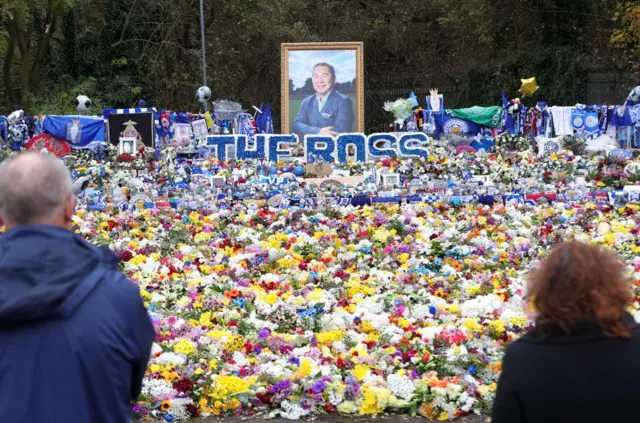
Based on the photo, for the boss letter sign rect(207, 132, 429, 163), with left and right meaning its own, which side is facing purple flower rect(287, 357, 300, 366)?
front

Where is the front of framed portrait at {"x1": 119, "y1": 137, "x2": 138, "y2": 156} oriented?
toward the camera

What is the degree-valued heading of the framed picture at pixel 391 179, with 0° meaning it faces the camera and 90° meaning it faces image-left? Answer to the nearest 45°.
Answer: approximately 0°

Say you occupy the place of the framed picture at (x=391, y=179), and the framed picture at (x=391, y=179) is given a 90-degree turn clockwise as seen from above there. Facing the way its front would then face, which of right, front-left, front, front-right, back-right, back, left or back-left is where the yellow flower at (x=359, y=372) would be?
left

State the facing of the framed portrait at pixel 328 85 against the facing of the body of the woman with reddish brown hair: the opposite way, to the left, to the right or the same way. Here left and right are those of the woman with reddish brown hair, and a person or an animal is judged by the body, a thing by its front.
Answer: the opposite way

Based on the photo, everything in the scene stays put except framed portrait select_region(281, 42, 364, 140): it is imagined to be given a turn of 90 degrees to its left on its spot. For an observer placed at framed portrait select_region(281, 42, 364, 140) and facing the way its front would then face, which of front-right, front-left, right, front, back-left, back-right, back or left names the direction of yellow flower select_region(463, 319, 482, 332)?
right

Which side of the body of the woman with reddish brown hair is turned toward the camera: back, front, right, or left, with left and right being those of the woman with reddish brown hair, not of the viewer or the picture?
back

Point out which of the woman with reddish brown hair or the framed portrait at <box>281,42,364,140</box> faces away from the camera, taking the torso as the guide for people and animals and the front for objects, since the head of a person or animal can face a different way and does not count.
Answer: the woman with reddish brown hair

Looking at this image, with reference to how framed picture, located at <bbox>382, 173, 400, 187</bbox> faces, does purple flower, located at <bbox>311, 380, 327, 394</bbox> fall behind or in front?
in front

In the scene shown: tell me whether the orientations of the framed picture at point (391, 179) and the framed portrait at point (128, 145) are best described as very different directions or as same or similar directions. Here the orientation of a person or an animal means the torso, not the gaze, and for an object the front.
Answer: same or similar directions

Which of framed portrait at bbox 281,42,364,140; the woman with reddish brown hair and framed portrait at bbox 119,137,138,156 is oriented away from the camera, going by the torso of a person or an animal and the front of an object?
the woman with reddish brown hair

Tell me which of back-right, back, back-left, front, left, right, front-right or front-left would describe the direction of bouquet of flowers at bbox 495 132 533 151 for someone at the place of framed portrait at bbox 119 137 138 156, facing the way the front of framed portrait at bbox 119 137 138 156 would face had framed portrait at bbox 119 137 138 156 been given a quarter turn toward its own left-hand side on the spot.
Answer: front

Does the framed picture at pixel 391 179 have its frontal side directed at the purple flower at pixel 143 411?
yes

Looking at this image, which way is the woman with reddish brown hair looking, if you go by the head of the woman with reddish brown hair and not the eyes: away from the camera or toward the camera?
away from the camera

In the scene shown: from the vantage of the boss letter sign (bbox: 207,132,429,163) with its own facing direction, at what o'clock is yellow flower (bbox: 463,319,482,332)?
The yellow flower is roughly at 12 o'clock from the boss letter sign.

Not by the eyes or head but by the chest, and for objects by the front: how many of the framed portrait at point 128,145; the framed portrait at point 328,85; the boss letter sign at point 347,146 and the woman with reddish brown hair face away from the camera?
1

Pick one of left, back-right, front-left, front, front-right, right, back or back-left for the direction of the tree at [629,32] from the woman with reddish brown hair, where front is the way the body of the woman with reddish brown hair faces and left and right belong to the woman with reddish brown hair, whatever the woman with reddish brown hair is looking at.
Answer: front

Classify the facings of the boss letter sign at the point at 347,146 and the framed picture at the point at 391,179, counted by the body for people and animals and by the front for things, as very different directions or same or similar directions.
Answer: same or similar directions

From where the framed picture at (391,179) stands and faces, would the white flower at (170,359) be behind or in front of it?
in front

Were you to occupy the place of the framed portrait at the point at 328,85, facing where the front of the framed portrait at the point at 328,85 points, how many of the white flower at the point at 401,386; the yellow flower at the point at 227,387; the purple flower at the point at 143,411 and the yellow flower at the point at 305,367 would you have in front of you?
4

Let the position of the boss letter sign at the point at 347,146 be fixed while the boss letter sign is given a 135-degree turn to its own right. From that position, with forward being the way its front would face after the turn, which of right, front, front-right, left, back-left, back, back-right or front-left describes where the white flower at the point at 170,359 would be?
back-left

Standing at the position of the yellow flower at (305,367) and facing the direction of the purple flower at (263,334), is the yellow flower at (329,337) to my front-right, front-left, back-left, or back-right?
front-right

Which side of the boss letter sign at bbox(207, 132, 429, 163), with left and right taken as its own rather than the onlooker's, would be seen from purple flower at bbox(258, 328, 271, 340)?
front
